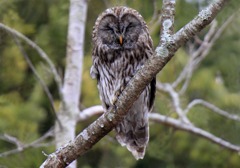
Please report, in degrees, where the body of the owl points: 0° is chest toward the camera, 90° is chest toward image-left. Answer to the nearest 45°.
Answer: approximately 0°
